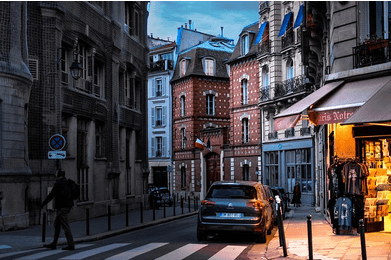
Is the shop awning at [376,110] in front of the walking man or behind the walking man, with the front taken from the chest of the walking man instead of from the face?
behind

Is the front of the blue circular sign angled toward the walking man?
yes

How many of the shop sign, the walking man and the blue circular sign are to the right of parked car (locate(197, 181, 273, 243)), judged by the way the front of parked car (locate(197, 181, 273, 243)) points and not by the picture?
1

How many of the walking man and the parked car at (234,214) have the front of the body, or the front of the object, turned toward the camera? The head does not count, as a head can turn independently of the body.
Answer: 0

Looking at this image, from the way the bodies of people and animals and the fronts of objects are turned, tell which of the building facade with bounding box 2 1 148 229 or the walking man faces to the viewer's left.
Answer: the walking man

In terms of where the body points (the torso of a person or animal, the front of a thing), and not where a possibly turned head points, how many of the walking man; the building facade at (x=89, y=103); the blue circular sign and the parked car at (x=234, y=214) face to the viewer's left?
1

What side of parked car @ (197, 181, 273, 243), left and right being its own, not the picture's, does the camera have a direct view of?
back

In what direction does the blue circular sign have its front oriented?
toward the camera

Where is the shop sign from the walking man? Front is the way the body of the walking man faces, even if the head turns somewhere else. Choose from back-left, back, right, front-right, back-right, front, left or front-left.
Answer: back

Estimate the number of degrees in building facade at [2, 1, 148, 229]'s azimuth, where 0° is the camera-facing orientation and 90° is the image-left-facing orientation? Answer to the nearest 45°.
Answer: approximately 315°

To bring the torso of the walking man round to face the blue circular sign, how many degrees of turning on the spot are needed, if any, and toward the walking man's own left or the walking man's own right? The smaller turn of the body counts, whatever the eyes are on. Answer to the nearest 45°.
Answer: approximately 90° to the walking man's own right

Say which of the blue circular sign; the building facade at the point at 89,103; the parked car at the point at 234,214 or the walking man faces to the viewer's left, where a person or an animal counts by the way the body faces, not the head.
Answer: the walking man

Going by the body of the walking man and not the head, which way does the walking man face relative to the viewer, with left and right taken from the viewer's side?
facing to the left of the viewer

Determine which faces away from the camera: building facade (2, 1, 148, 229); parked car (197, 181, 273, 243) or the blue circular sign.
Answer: the parked car

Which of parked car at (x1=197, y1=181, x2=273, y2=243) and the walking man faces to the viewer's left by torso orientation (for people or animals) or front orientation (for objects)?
the walking man

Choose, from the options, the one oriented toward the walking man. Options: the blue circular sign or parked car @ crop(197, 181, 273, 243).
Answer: the blue circular sign

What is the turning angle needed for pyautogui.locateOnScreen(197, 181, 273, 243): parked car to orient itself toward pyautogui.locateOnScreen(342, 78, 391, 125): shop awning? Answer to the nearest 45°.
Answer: approximately 135° to its right

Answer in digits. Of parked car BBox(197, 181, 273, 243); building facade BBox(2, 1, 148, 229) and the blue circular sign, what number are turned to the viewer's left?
0

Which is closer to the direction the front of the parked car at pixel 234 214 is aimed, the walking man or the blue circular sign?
the blue circular sign
